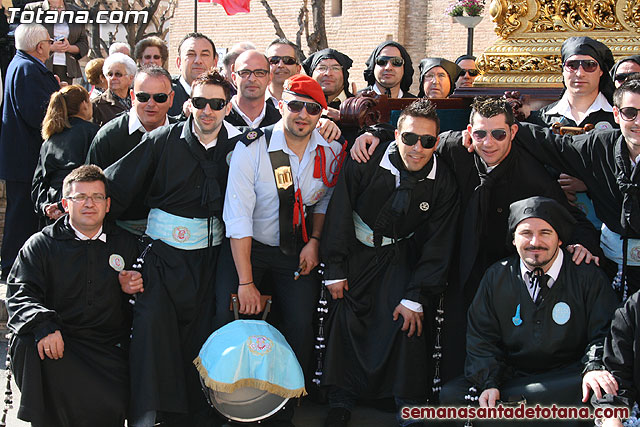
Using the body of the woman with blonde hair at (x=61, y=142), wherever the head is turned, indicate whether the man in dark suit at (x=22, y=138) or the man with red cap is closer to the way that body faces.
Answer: the man in dark suit

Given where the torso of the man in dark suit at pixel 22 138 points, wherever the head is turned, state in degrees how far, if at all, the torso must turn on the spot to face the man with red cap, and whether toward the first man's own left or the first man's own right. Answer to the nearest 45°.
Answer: approximately 45° to the first man's own right

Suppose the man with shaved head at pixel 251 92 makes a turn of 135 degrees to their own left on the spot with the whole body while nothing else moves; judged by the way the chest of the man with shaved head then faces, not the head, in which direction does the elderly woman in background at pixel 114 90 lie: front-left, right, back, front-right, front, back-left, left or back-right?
left

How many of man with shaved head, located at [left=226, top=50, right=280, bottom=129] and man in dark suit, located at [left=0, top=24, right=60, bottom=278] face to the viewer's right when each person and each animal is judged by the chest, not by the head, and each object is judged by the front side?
1

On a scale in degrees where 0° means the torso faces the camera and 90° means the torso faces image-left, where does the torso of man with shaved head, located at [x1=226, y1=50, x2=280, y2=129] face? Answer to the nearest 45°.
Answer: approximately 0°

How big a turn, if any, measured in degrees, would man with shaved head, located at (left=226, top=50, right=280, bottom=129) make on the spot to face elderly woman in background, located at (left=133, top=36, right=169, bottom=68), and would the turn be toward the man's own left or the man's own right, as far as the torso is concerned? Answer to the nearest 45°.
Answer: approximately 135° to the man's own right

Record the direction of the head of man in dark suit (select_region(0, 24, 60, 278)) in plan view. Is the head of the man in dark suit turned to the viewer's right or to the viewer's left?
to the viewer's right

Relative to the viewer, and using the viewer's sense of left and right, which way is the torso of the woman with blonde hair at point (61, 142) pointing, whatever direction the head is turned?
facing away from the viewer and to the right of the viewer

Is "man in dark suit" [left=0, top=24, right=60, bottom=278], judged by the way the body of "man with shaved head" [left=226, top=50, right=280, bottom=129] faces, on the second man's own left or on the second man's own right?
on the second man's own right

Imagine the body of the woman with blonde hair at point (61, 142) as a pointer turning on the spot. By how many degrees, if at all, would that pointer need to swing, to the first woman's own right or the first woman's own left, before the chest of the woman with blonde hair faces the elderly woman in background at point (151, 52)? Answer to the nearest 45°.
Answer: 0° — they already face them
